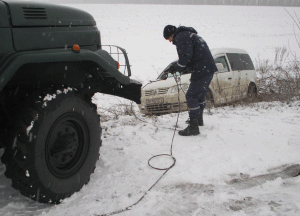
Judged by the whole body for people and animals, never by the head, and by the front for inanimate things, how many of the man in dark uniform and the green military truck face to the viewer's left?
1

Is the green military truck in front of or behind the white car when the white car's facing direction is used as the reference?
in front

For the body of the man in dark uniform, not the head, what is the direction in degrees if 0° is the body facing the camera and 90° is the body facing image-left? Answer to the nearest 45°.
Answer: approximately 90°

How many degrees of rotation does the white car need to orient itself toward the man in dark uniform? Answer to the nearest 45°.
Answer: approximately 45° to its left

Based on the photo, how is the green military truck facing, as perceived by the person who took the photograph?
facing away from the viewer and to the right of the viewer

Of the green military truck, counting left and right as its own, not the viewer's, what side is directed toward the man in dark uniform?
front

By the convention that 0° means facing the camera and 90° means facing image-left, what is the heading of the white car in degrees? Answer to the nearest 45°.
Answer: approximately 45°

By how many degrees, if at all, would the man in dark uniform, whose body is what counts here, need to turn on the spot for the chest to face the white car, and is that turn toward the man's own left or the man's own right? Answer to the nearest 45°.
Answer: approximately 90° to the man's own right

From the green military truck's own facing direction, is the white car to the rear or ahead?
ahead
